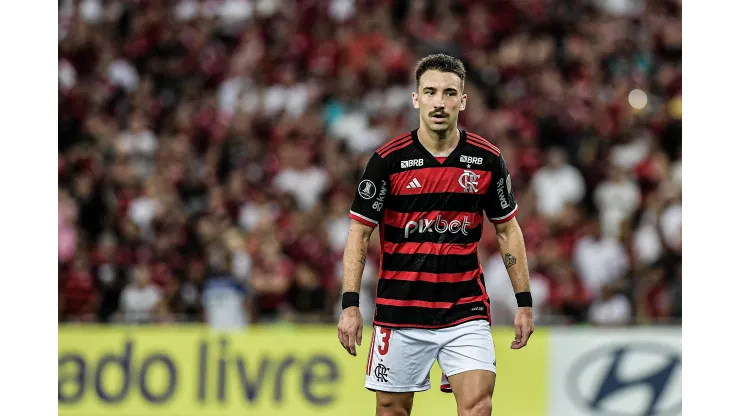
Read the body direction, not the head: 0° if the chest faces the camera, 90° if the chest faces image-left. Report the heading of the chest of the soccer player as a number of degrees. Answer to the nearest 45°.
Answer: approximately 0°
